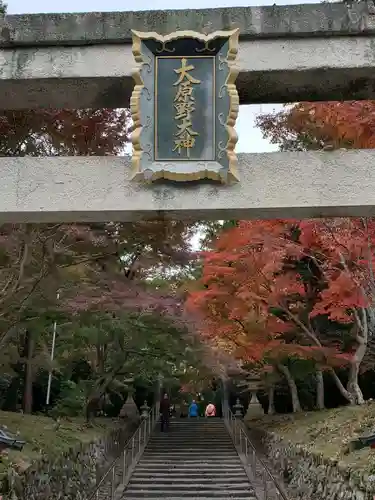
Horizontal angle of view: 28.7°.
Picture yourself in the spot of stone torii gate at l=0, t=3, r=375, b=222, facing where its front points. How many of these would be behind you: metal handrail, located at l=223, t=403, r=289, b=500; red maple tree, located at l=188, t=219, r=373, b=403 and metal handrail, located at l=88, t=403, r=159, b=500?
3

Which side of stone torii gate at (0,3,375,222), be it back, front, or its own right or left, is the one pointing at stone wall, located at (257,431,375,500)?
back

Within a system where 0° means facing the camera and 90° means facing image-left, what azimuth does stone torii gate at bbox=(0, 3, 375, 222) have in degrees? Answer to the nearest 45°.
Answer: approximately 0°

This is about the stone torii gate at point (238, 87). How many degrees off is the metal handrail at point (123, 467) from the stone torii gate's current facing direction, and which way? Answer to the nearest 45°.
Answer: approximately 180°

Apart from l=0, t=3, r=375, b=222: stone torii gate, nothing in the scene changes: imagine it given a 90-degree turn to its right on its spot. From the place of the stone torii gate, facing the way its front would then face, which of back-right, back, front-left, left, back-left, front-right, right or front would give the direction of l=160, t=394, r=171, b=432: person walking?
right

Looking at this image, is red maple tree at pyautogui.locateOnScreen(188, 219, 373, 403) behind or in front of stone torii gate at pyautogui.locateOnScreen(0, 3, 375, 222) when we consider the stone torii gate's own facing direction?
behind

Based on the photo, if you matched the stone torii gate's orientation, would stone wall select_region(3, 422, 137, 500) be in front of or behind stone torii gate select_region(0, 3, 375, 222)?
behind

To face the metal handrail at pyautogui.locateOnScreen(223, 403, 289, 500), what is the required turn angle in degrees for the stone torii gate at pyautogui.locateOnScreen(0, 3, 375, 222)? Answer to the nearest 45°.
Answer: approximately 180°
